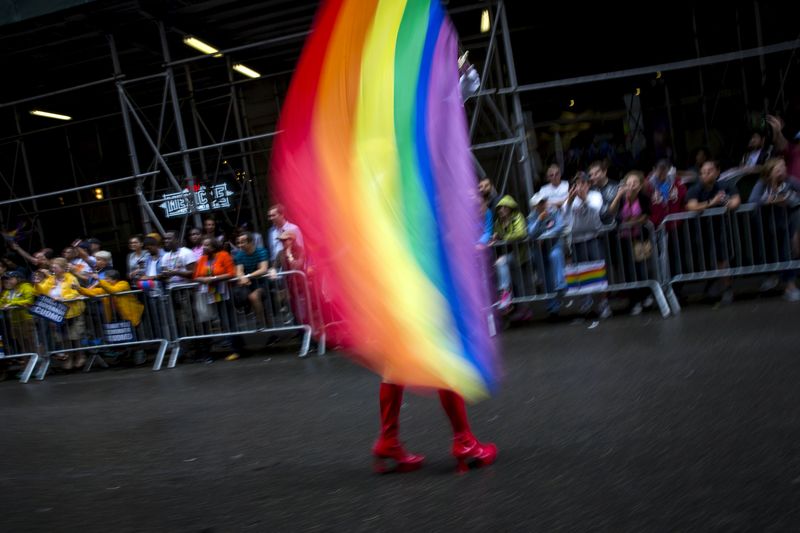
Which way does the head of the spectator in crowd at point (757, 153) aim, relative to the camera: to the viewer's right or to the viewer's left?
to the viewer's left

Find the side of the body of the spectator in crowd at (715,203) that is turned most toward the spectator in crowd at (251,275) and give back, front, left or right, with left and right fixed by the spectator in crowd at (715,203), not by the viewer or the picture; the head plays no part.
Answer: right

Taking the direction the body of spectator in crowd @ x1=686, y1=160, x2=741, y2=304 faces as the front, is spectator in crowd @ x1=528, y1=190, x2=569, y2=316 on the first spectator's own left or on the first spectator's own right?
on the first spectator's own right

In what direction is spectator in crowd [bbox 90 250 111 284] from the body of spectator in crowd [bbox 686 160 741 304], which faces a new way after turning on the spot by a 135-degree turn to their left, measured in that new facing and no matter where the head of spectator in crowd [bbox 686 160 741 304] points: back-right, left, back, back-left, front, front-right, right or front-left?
back-left

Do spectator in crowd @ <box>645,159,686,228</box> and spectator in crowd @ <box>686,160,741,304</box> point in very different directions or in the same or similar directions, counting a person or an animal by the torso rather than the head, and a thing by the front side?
same or similar directions

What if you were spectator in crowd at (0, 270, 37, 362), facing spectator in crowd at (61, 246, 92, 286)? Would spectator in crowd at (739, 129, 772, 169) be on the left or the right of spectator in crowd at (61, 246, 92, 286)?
right

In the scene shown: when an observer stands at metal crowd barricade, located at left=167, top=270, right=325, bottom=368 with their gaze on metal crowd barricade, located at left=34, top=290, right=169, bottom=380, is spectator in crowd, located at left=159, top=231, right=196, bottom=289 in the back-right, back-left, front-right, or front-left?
front-right

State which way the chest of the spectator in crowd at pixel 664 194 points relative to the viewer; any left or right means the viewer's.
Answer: facing the viewer

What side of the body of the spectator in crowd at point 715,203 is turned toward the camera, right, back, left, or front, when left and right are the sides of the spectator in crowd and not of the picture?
front

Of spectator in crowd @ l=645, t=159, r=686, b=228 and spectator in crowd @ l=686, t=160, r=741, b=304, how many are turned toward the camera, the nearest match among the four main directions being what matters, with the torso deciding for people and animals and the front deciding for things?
2

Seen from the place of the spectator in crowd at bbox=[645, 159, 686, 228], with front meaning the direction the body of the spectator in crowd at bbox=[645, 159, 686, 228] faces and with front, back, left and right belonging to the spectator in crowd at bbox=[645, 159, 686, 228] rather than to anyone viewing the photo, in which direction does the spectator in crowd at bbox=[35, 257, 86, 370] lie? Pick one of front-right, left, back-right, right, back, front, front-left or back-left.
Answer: right

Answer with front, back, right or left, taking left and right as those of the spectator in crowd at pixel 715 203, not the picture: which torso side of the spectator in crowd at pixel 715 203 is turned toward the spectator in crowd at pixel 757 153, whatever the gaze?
back

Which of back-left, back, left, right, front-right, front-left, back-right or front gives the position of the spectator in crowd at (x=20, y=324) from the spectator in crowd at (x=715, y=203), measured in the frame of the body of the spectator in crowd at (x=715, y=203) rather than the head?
right

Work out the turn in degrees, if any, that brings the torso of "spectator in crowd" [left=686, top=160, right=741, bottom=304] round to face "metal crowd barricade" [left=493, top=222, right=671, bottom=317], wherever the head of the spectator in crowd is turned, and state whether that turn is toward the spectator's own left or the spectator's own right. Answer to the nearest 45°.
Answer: approximately 90° to the spectator's own right

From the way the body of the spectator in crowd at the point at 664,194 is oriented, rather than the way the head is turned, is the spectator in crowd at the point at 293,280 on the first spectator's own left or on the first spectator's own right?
on the first spectator's own right

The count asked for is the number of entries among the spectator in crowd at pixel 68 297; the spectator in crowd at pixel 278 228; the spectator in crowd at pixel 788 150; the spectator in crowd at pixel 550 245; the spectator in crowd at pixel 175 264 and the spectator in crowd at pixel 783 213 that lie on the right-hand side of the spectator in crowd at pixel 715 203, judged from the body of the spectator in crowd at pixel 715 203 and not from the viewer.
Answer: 4
